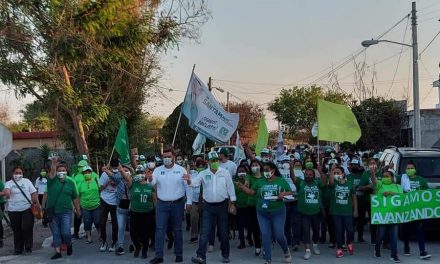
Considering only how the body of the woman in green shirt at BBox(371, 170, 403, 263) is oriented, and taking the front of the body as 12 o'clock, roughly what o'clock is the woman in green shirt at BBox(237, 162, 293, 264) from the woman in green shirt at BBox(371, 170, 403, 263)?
the woman in green shirt at BBox(237, 162, 293, 264) is roughly at 2 o'clock from the woman in green shirt at BBox(371, 170, 403, 263).

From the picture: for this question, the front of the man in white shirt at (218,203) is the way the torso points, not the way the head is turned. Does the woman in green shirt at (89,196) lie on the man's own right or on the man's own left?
on the man's own right

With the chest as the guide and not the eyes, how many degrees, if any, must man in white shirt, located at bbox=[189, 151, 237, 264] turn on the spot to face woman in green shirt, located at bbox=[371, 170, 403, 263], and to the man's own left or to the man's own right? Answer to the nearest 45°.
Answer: approximately 90° to the man's own left

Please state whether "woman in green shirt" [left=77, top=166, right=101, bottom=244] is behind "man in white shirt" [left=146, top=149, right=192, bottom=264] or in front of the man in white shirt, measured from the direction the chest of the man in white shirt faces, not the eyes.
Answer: behind

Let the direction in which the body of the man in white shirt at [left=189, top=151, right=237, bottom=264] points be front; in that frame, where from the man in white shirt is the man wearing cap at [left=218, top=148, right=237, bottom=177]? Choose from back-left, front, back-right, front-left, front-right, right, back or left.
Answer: back

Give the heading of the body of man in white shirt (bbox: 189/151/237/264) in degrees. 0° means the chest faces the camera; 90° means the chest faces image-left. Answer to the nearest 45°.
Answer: approximately 0°

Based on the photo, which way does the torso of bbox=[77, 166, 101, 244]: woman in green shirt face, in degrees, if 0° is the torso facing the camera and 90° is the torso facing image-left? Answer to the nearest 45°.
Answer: approximately 0°
